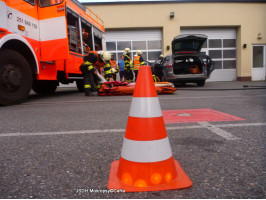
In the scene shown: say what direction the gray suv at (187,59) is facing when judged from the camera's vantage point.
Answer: facing away from the viewer

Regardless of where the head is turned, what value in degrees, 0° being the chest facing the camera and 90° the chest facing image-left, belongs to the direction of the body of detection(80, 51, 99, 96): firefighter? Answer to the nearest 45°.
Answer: approximately 270°

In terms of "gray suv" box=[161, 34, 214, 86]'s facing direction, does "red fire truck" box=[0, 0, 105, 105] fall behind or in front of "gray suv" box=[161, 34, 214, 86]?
behind

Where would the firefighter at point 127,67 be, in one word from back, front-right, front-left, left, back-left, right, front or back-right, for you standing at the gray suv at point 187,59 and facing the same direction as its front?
left

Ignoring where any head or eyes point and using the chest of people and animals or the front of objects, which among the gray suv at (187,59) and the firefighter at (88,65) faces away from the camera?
the gray suv

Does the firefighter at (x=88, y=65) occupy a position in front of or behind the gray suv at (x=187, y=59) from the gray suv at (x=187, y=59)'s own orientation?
behind

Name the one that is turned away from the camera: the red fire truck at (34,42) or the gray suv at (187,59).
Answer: the gray suv

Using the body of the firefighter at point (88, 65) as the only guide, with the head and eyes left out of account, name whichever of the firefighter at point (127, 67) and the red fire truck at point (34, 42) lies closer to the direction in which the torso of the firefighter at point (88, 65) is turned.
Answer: the firefighter

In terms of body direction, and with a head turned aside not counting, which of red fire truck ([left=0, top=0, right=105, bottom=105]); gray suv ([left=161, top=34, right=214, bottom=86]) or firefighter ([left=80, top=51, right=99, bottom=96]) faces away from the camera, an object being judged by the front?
the gray suv
